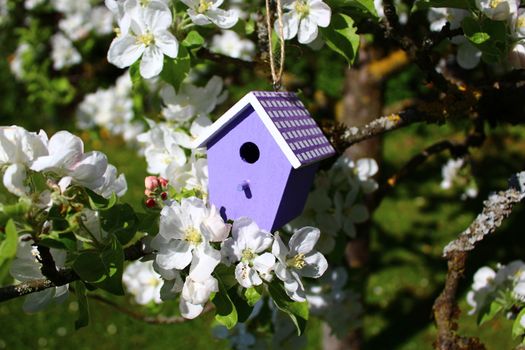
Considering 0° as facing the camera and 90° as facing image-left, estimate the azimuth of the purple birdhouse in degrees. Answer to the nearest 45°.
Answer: approximately 45°
